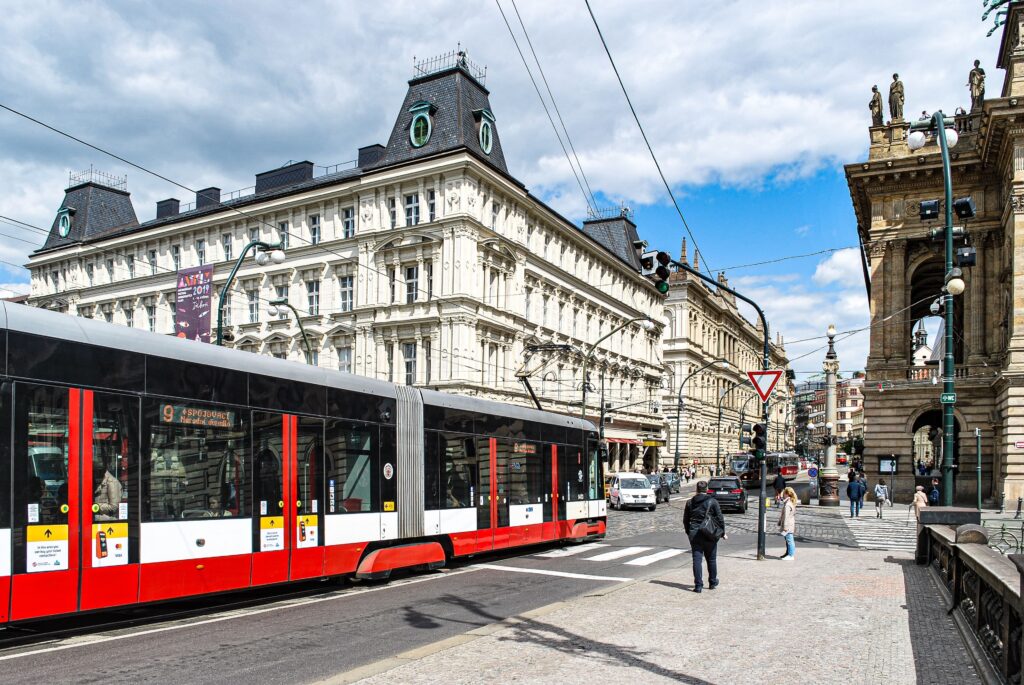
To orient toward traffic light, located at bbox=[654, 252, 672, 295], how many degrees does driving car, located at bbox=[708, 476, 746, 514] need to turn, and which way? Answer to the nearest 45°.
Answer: approximately 180°

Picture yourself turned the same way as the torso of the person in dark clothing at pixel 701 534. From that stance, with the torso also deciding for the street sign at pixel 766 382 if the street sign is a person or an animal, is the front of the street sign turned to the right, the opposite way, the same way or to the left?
the opposite way

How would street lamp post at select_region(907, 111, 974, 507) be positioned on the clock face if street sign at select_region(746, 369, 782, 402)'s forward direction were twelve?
The street lamp post is roughly at 8 o'clock from the street sign.

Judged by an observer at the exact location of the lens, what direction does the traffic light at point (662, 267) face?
facing the viewer

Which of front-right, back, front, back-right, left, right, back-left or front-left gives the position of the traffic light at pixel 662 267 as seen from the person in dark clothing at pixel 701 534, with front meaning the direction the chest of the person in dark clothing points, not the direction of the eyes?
front

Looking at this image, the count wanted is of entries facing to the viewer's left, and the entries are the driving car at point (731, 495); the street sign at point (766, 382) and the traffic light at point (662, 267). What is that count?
0

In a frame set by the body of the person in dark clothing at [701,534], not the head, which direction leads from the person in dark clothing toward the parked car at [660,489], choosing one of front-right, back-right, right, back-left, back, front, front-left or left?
front

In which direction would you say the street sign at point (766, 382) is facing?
toward the camera

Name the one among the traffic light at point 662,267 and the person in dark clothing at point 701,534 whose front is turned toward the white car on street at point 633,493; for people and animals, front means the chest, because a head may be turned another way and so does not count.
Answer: the person in dark clothing

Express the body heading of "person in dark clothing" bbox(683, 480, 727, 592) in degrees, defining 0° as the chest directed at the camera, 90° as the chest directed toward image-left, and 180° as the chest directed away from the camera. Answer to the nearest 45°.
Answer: approximately 180°

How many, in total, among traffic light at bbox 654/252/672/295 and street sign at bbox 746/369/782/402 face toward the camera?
2

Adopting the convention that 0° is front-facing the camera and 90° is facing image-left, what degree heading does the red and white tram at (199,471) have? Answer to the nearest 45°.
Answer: approximately 225°

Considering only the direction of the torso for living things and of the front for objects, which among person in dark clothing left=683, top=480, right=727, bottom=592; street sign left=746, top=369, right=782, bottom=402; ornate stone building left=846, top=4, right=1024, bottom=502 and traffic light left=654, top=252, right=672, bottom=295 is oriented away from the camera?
the person in dark clothing
